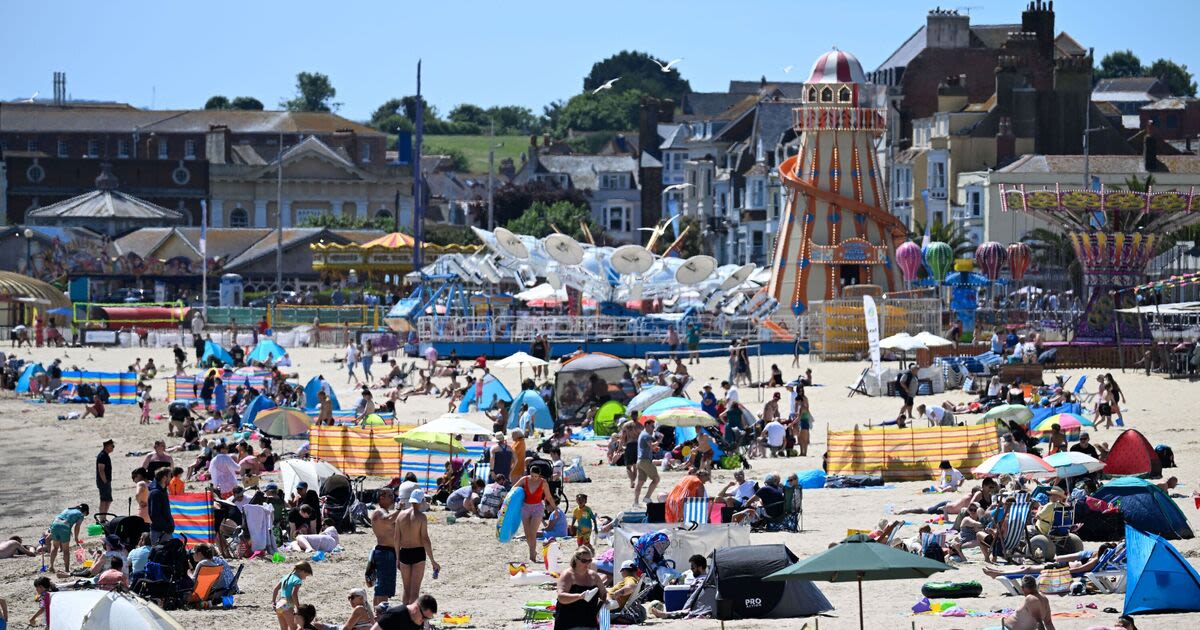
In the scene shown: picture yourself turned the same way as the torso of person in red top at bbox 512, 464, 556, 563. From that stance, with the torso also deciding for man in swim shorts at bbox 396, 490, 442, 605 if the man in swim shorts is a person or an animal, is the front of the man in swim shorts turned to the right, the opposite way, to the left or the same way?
the opposite way

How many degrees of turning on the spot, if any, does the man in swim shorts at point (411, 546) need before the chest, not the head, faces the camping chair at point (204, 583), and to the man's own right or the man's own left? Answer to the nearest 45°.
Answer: approximately 45° to the man's own left

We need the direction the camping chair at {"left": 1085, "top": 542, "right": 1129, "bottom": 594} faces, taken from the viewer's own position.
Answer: facing to the left of the viewer

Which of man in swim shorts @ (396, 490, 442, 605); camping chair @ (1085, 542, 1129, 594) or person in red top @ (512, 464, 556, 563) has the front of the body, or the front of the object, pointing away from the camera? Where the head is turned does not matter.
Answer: the man in swim shorts

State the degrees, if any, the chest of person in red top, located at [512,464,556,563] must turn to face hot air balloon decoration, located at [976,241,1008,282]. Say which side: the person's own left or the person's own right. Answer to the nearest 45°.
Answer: approximately 135° to the person's own left

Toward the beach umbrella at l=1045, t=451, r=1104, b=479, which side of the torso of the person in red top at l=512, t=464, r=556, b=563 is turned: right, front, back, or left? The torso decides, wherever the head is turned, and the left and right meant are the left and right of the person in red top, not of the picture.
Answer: left

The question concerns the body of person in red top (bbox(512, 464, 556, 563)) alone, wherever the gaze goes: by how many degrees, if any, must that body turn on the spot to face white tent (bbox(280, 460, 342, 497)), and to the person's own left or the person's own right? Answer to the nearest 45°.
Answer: approximately 135° to the person's own right

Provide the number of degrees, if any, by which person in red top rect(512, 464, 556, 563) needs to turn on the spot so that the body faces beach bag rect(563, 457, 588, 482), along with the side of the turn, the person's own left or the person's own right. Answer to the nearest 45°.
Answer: approximately 180°

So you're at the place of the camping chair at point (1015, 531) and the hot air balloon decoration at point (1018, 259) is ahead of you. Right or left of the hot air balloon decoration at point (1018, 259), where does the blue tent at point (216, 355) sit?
left

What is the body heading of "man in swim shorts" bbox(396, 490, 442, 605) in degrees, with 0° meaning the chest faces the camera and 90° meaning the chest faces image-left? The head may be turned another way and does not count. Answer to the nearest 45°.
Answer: approximately 180°

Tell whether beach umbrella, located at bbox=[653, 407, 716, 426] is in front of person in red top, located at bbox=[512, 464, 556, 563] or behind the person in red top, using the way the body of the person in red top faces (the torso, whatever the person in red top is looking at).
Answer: behind
